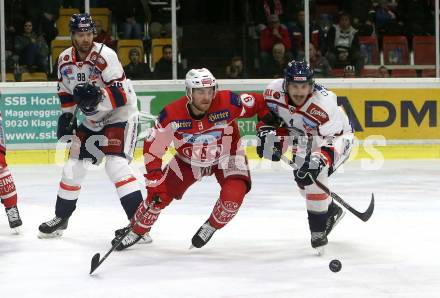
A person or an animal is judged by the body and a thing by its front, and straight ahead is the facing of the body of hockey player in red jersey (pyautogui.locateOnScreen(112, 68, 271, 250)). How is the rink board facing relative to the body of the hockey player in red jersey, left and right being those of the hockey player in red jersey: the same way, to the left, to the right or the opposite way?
the same way

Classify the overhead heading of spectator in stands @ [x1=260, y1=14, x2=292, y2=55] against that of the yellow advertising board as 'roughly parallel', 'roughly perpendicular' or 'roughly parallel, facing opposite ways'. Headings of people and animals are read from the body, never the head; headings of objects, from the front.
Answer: roughly parallel

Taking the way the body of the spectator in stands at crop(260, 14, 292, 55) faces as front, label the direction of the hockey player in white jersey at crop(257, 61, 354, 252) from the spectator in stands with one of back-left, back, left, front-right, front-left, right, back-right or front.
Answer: front

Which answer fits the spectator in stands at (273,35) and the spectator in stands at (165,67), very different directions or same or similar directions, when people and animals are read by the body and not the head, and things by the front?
same or similar directions

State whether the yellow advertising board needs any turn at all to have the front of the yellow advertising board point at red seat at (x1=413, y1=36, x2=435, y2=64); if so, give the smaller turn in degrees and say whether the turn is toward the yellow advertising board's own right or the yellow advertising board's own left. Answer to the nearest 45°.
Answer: approximately 180°

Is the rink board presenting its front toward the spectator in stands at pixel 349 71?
no

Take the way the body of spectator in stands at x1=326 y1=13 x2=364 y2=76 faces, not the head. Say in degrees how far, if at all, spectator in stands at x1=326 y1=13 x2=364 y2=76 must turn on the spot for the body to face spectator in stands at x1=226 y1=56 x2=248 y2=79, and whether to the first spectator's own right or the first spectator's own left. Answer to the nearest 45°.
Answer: approximately 45° to the first spectator's own right

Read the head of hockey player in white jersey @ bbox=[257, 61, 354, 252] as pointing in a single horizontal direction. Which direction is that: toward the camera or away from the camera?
toward the camera

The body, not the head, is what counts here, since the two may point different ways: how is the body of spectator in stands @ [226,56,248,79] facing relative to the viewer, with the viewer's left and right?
facing the viewer

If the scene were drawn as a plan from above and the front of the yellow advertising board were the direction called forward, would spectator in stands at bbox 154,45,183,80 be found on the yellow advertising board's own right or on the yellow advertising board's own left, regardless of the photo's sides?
on the yellow advertising board's own right

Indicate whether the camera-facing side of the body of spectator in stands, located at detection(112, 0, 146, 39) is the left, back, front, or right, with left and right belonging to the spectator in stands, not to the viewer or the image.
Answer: front

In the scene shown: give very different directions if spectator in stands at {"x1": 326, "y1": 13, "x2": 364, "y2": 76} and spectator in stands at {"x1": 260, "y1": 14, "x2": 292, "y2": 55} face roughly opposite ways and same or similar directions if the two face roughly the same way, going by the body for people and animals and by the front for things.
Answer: same or similar directions

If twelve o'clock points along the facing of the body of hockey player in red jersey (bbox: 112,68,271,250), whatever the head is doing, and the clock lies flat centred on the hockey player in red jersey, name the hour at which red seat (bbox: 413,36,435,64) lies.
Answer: The red seat is roughly at 7 o'clock from the hockey player in red jersey.

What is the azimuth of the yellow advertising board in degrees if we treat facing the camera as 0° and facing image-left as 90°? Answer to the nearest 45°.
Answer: approximately 0°

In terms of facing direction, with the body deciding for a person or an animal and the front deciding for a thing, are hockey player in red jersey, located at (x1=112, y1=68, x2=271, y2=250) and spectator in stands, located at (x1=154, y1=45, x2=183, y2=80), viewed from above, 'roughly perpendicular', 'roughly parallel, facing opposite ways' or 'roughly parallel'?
roughly parallel

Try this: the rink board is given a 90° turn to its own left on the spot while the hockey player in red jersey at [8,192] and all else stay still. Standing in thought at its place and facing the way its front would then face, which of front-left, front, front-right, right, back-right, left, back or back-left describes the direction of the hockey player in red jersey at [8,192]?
back-right

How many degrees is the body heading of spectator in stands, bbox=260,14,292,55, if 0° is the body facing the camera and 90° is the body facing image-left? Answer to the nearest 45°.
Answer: approximately 0°

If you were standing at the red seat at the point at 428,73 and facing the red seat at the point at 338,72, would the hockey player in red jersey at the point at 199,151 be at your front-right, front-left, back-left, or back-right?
front-left

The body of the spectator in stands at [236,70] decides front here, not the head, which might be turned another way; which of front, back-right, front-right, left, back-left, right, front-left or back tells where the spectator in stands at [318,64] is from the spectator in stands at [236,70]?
left

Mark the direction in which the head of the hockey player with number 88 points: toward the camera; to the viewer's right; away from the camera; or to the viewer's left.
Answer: toward the camera
